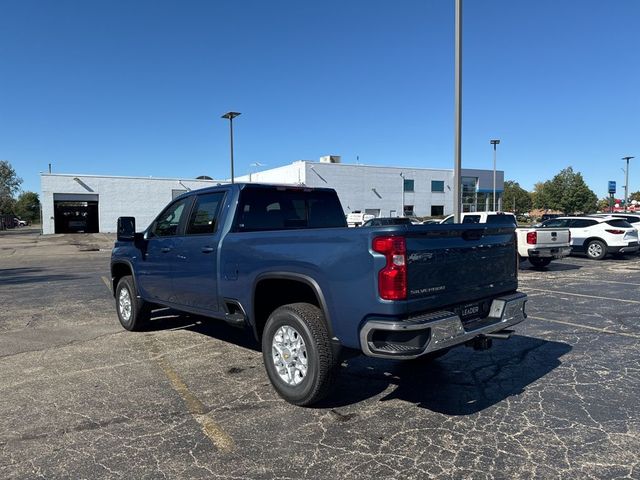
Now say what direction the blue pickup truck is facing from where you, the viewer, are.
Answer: facing away from the viewer and to the left of the viewer

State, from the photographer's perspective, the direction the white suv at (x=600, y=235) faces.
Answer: facing away from the viewer and to the left of the viewer

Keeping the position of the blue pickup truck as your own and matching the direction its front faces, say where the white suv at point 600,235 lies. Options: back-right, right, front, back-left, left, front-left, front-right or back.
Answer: right

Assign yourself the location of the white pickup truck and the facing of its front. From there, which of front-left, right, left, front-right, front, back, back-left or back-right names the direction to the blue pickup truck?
back-left

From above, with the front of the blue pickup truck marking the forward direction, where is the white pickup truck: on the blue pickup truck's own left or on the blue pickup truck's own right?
on the blue pickup truck's own right

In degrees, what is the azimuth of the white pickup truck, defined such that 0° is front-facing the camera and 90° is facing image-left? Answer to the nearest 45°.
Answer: approximately 135°
